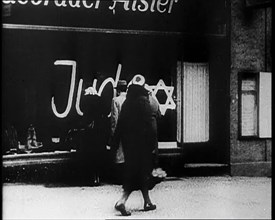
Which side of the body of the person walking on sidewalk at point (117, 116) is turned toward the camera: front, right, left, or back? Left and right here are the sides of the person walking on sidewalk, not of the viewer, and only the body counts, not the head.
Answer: back
